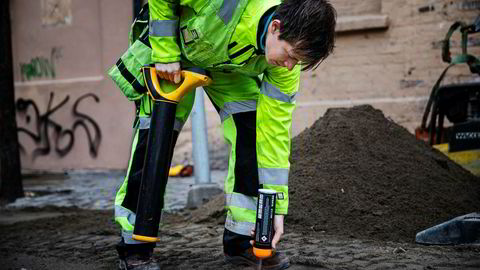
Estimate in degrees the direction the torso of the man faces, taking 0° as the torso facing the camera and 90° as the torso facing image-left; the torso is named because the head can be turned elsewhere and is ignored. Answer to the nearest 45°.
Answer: approximately 315°

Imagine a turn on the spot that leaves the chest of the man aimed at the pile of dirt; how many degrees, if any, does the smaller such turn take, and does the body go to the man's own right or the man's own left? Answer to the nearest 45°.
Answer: approximately 90° to the man's own left

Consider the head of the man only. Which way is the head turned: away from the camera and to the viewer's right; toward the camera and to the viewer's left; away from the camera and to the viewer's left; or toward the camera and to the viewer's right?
toward the camera and to the viewer's right
